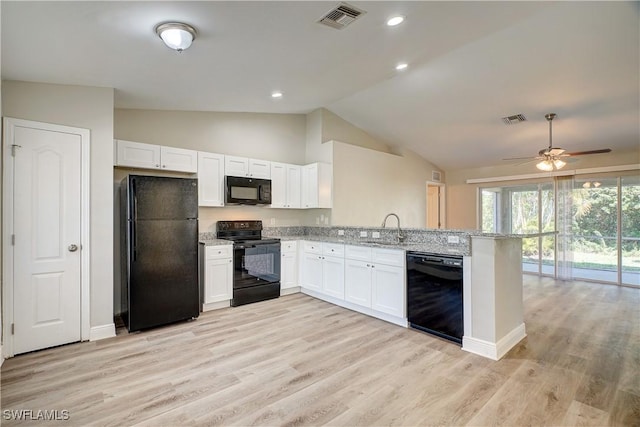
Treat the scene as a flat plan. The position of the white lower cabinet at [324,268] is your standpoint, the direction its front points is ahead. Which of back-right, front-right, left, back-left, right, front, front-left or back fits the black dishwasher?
left

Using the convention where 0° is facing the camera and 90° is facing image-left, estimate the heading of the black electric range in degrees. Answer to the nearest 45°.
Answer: approximately 315°

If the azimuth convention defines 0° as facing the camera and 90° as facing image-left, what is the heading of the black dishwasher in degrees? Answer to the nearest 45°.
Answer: approximately 45°

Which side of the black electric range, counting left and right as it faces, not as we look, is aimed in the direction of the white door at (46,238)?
right

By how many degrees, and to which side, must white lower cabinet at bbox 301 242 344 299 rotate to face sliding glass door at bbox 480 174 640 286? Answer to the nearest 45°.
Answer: approximately 135° to its left
